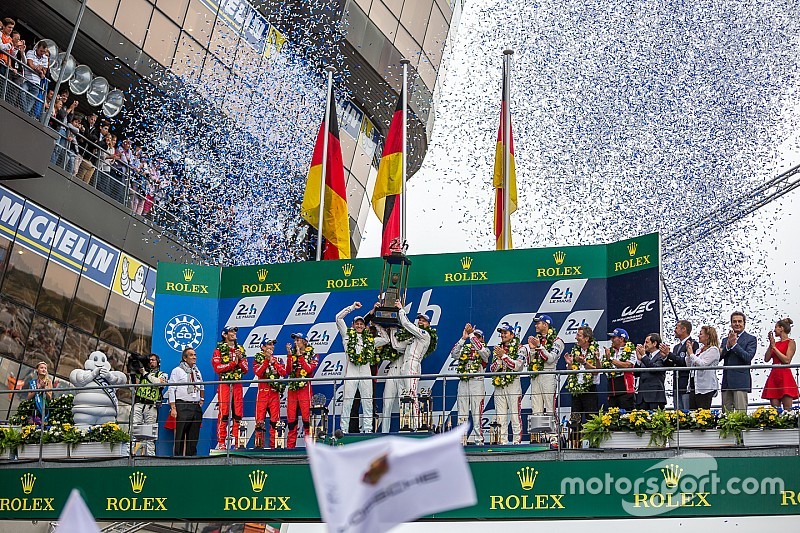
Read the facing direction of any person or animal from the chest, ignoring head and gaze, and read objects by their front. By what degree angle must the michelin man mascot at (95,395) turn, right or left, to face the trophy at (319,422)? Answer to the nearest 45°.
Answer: approximately 45° to its left

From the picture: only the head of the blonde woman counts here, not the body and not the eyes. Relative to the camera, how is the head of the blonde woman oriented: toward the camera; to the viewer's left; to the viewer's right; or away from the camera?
to the viewer's left

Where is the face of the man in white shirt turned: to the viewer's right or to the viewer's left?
to the viewer's right

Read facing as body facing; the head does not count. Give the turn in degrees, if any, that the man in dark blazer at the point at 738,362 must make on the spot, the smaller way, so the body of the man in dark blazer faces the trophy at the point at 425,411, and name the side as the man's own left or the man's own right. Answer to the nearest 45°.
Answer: approximately 45° to the man's own right

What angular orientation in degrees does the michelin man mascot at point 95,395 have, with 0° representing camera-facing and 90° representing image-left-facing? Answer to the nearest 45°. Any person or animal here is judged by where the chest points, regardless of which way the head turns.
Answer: approximately 0°

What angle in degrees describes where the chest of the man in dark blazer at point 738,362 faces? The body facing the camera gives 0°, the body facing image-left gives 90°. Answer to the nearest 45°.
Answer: approximately 45°

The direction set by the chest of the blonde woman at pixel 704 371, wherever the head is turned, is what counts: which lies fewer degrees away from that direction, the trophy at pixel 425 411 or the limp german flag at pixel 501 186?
the trophy

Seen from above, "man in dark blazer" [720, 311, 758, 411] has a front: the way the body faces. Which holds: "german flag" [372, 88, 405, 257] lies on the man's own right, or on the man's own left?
on the man's own right
